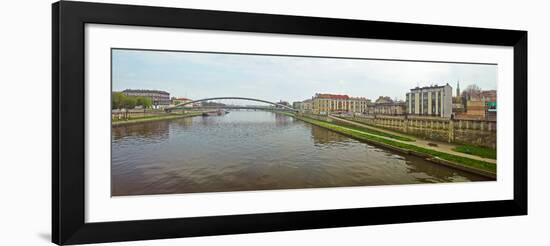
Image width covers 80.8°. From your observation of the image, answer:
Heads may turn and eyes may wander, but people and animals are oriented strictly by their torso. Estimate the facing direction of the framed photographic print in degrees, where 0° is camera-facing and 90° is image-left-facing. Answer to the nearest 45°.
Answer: approximately 315°
